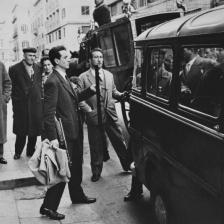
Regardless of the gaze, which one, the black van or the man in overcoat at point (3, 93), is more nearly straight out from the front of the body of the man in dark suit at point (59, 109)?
the black van

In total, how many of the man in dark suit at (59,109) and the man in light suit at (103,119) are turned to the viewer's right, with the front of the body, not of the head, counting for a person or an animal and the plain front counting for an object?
1

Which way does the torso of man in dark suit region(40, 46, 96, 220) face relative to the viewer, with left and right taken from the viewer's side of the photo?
facing to the right of the viewer

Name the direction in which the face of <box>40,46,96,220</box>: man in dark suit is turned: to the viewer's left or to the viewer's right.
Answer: to the viewer's right

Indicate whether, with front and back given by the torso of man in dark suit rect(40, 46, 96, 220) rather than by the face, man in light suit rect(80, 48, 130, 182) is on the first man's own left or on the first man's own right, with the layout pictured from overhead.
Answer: on the first man's own left

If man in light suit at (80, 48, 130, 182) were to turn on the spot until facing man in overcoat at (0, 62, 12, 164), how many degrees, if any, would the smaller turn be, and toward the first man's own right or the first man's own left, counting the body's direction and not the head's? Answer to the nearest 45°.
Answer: approximately 90° to the first man's own right

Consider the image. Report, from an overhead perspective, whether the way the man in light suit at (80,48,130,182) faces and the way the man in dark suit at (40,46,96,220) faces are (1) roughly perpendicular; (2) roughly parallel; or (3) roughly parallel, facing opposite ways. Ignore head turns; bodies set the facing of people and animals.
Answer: roughly perpendicular
